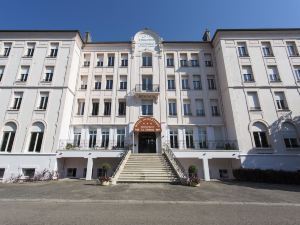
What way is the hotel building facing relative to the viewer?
toward the camera

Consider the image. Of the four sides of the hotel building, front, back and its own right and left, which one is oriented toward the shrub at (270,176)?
left
